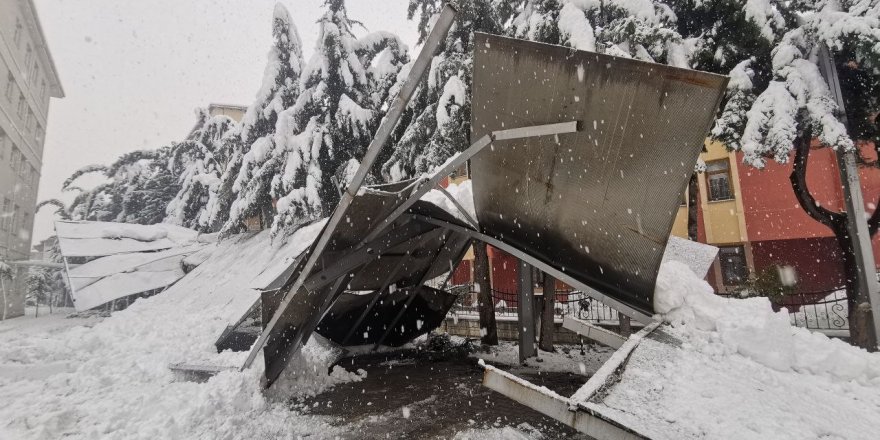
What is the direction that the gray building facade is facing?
to the viewer's right

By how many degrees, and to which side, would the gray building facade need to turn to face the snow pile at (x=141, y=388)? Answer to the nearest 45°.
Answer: approximately 90° to its right

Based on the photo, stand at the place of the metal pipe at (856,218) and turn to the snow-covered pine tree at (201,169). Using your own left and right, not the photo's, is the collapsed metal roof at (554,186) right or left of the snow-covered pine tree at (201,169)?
left

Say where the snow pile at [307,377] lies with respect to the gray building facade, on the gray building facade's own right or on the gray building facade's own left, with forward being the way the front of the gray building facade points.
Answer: on the gray building facade's own right
